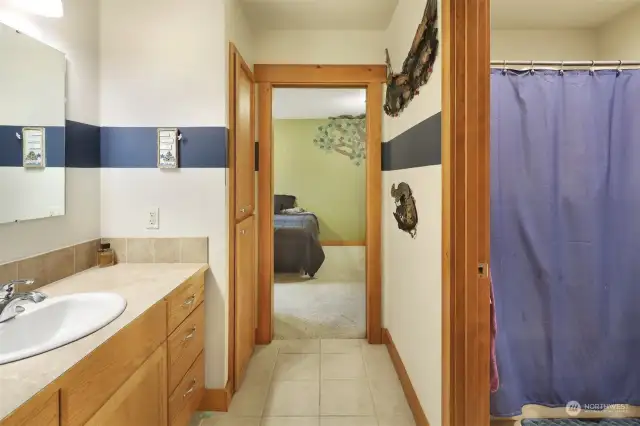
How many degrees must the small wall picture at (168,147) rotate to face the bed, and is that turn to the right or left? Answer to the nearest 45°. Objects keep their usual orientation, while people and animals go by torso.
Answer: approximately 135° to its left

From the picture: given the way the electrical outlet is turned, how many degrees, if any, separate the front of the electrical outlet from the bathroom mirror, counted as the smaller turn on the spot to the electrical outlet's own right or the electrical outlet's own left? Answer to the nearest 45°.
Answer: approximately 45° to the electrical outlet's own right

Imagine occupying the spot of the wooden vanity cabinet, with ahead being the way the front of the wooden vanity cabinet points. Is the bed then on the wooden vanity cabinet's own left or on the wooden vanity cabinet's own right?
on the wooden vanity cabinet's own left

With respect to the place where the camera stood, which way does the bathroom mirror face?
facing the viewer and to the right of the viewer

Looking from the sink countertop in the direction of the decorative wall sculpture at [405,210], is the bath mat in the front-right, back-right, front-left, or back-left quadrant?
front-right

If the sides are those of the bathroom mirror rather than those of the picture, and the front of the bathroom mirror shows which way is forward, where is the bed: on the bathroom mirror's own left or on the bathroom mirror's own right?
on the bathroom mirror's own left

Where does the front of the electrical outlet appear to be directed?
toward the camera

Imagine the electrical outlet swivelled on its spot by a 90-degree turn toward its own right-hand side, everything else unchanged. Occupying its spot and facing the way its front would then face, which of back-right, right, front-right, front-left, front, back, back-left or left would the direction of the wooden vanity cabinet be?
left
